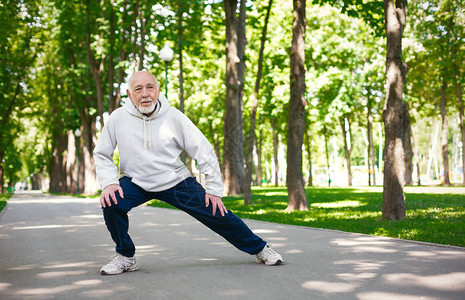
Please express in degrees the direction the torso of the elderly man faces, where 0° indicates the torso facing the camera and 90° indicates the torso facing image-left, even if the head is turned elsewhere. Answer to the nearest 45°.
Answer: approximately 0°

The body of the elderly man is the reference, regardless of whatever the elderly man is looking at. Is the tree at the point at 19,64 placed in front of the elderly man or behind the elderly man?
behind
